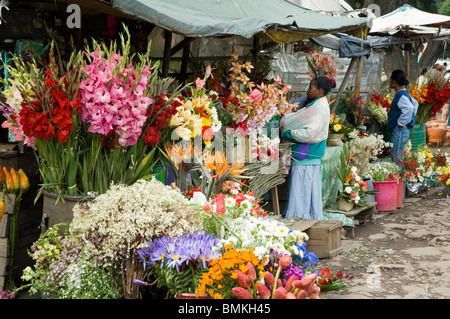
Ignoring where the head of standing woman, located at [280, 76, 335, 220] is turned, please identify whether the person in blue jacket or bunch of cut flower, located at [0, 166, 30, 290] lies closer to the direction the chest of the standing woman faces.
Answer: the bunch of cut flower

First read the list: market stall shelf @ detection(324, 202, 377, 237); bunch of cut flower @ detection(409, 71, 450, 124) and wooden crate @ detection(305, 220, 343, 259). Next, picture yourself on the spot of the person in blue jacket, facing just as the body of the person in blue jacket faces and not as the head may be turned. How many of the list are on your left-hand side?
2

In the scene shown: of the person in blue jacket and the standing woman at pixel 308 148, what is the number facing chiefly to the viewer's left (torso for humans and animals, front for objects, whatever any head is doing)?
2

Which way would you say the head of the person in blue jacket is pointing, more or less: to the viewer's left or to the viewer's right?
to the viewer's left

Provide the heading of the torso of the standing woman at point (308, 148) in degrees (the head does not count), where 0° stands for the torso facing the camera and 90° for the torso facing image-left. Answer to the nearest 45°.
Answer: approximately 90°

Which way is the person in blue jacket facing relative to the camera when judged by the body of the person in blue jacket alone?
to the viewer's left

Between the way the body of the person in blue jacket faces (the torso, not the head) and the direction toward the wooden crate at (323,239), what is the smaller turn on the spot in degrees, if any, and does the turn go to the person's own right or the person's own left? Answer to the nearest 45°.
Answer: approximately 90° to the person's own left

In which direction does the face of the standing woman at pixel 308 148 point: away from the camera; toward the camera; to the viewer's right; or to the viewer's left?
to the viewer's left
